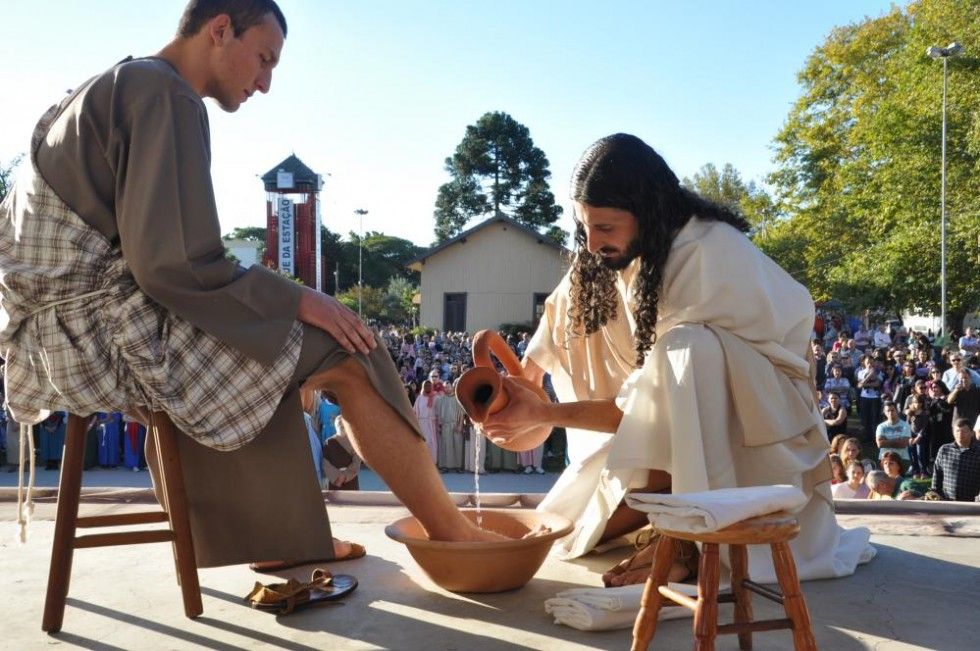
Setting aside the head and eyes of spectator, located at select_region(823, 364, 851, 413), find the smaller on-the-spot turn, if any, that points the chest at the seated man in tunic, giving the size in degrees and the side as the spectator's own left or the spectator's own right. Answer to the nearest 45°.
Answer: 0° — they already face them

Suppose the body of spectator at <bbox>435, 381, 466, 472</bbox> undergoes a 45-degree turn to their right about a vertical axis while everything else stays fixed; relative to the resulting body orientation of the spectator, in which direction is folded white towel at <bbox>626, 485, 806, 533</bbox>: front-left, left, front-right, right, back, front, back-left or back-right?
front-left

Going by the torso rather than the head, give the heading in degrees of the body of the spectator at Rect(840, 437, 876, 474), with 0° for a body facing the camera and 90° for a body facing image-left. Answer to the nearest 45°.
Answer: approximately 0°

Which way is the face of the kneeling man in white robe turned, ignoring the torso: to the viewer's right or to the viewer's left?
to the viewer's left

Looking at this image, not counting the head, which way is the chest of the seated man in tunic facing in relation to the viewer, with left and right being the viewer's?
facing to the right of the viewer

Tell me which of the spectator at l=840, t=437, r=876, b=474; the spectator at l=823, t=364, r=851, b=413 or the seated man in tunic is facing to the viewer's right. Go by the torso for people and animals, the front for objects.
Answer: the seated man in tunic

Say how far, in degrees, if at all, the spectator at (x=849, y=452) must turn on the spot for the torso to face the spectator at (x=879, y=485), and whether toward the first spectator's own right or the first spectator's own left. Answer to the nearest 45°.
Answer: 0° — they already face them

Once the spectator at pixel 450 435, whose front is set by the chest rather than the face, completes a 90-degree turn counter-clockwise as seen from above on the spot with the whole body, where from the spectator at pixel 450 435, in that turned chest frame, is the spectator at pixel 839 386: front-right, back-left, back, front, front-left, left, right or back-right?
front

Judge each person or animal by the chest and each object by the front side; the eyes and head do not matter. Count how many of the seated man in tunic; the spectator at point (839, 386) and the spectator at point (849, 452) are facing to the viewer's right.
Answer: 1

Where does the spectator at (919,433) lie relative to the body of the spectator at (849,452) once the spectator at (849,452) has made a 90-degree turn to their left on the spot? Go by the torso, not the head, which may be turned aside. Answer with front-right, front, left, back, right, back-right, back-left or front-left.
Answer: left

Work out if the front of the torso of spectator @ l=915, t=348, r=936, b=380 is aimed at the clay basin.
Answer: yes

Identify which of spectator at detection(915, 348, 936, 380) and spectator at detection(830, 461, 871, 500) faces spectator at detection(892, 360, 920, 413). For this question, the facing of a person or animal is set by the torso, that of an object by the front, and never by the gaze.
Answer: spectator at detection(915, 348, 936, 380)

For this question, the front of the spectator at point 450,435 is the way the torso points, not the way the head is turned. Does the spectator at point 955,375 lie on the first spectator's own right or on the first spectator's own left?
on the first spectator's own left

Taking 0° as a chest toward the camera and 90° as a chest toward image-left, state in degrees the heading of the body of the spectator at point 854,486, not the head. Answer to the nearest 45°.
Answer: approximately 0°
